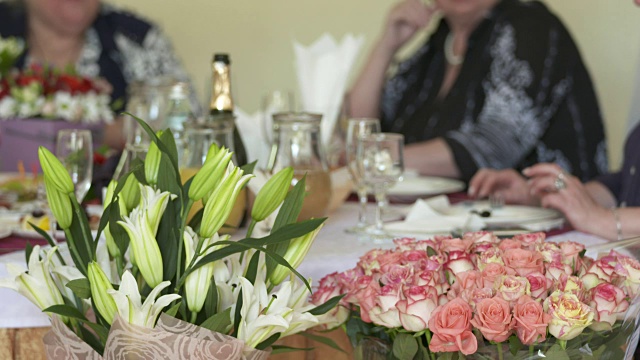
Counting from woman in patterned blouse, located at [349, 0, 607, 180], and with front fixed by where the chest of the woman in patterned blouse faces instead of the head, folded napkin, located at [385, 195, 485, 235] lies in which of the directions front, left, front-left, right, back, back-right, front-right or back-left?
front-left

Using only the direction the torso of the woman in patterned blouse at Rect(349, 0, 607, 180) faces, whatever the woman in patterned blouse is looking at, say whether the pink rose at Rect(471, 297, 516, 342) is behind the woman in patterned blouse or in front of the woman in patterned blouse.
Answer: in front

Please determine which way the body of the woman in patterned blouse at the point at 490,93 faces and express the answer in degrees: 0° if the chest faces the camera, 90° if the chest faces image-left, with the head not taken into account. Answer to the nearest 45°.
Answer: approximately 45°

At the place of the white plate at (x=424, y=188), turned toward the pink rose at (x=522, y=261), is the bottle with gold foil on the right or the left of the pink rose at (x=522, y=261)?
right

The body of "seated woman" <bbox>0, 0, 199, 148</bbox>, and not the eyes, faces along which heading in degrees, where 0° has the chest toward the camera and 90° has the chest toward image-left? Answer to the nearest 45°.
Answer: approximately 0°

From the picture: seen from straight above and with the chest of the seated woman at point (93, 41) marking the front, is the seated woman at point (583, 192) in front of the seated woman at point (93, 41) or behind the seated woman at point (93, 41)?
in front

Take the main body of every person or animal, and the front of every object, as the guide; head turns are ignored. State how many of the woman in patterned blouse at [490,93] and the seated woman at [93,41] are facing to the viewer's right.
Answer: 0

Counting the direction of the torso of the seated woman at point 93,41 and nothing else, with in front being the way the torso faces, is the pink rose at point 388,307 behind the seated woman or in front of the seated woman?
in front

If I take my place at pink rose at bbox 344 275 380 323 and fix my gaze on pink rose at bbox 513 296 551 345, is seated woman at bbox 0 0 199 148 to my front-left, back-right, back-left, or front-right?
back-left
